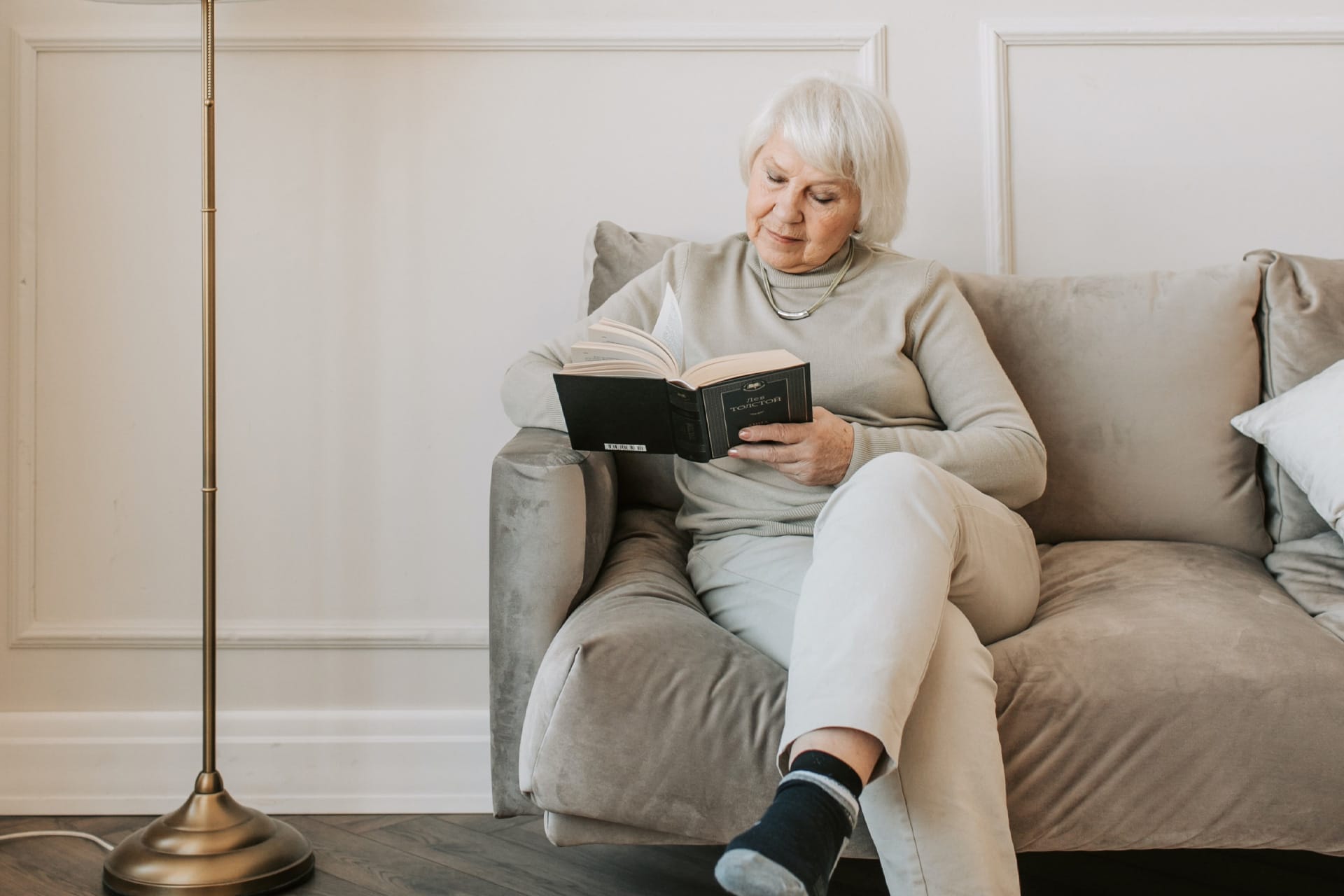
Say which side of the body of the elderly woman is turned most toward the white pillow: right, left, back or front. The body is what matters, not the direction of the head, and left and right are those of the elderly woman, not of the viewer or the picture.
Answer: left

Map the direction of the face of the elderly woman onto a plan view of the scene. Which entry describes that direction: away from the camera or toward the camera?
toward the camera

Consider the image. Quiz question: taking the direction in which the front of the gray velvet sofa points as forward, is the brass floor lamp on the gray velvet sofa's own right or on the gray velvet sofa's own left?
on the gray velvet sofa's own right

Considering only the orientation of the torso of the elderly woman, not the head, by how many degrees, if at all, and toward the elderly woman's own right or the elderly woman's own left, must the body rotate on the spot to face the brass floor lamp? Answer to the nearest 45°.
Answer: approximately 90° to the elderly woman's own right

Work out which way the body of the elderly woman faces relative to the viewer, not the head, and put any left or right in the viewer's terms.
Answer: facing the viewer
